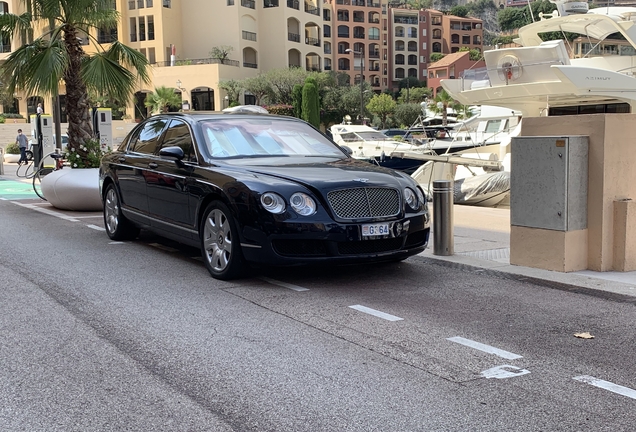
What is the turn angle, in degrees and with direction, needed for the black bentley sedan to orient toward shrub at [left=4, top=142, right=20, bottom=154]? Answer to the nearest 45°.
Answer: approximately 135° to its left

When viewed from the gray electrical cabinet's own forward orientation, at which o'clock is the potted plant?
The potted plant is roughly at 3 o'clock from the gray electrical cabinet.

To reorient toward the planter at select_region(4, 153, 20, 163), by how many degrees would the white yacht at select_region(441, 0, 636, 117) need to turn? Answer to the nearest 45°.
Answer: approximately 90° to its left

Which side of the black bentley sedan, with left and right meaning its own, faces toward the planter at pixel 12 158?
back

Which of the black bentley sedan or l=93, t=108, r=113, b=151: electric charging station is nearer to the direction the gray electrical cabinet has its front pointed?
the black bentley sedan

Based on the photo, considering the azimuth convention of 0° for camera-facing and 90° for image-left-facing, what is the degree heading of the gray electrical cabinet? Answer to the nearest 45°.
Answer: approximately 45°

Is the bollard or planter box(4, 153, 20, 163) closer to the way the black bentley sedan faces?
the bollard

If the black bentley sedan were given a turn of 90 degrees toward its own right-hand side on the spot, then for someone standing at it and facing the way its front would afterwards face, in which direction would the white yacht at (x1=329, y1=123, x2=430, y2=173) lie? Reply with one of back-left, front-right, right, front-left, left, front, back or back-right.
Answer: back-right

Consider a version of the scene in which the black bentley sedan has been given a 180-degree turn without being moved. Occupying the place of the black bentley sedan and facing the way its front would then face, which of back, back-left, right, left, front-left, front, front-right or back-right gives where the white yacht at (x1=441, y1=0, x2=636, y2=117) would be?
right

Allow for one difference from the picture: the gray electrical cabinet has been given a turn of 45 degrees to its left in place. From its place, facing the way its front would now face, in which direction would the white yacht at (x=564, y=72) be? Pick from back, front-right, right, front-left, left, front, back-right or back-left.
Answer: back

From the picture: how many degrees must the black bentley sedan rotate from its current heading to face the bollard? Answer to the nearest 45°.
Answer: approximately 90° to its left

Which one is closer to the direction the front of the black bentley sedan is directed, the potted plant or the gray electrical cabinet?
the gray electrical cabinet

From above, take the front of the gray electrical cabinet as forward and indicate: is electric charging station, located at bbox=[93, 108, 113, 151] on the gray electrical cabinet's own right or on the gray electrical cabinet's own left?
on the gray electrical cabinet's own right
